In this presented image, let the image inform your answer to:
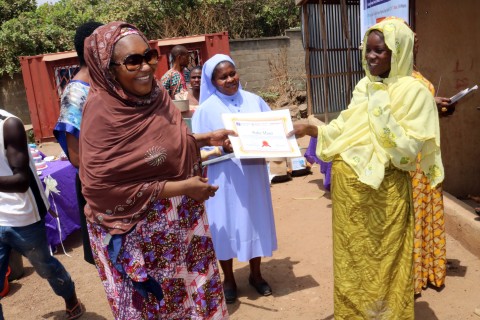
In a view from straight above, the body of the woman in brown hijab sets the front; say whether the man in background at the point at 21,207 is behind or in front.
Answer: behind

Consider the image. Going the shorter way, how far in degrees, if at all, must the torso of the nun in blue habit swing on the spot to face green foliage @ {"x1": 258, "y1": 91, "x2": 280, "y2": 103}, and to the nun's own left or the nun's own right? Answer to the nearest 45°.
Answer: approximately 180°

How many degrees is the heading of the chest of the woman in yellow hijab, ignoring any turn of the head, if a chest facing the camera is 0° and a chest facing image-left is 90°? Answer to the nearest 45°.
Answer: approximately 45°

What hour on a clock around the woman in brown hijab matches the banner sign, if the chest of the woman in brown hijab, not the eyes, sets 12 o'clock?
The banner sign is roughly at 9 o'clock from the woman in brown hijab.

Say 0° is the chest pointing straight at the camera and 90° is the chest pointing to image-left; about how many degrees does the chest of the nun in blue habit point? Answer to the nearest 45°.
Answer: approximately 0°

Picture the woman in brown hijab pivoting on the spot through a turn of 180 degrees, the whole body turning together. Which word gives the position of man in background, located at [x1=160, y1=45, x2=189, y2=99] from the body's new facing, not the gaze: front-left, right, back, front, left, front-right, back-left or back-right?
front-right

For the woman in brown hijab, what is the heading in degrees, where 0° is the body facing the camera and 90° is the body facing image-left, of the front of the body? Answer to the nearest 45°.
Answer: approximately 315°
